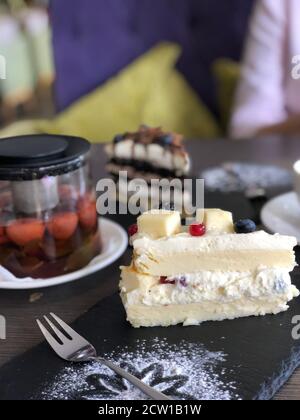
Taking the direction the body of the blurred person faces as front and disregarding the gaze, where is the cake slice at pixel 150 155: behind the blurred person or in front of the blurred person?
in front

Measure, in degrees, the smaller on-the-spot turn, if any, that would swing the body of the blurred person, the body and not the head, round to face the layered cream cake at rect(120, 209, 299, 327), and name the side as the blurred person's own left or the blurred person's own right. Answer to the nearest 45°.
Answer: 0° — they already face it

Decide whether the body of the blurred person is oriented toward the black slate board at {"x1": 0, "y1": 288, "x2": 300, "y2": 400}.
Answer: yes

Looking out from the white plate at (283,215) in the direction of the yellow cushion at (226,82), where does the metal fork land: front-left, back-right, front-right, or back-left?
back-left

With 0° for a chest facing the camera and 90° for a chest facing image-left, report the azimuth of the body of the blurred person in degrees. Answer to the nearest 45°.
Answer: approximately 0°

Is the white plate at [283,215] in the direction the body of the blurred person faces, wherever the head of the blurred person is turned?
yes

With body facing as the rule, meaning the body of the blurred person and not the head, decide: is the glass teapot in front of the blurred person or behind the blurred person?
in front
